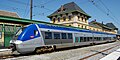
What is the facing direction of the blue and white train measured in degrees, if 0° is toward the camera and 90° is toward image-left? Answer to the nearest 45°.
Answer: approximately 45°
